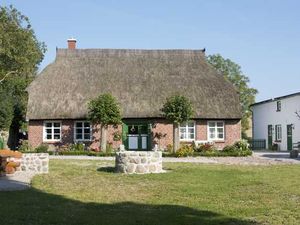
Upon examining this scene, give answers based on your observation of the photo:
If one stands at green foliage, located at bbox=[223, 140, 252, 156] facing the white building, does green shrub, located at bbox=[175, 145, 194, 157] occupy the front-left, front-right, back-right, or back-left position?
back-left

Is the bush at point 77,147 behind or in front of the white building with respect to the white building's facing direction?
in front

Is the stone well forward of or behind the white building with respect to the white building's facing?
forward

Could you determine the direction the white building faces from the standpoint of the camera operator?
facing the viewer and to the left of the viewer
